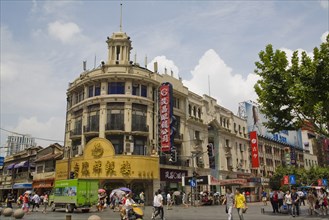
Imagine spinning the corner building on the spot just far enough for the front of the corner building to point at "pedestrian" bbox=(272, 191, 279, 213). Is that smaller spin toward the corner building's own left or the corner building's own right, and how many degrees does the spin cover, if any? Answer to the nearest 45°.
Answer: approximately 45° to the corner building's own left
